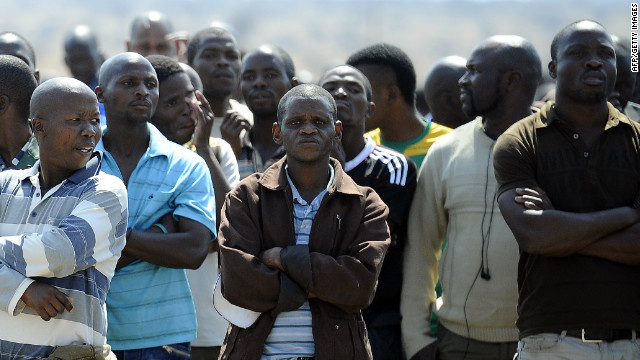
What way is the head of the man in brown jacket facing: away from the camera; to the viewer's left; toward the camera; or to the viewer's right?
toward the camera

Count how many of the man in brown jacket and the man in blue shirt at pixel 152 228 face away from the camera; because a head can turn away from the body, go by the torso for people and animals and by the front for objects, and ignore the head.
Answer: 0

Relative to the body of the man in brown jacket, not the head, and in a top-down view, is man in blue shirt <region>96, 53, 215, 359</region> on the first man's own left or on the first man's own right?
on the first man's own right

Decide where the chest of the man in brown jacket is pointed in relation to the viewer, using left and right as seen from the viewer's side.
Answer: facing the viewer

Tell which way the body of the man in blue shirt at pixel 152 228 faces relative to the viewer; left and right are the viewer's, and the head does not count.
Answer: facing the viewer and to the left of the viewer

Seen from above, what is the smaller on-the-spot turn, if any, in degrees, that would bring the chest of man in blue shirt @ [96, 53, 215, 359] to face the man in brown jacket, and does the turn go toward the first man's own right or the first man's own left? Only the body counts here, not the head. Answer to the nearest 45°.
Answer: approximately 90° to the first man's own left
